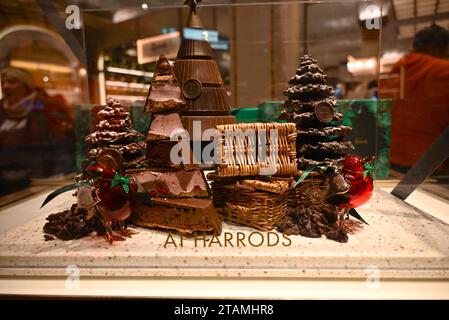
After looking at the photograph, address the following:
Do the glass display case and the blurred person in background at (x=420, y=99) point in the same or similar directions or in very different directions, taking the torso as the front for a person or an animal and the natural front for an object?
very different directions

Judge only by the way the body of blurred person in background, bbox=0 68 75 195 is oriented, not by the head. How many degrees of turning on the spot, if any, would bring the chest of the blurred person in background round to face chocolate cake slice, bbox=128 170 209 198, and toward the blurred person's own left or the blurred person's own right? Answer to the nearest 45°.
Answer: approximately 90° to the blurred person's own left

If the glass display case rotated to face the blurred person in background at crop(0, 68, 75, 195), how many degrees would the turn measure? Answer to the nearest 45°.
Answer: approximately 90° to its right

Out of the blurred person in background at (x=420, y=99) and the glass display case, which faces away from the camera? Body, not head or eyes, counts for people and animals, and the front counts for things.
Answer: the blurred person in background

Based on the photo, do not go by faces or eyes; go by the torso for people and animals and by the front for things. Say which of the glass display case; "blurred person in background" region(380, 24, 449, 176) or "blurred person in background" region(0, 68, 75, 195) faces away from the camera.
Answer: "blurred person in background" region(380, 24, 449, 176)

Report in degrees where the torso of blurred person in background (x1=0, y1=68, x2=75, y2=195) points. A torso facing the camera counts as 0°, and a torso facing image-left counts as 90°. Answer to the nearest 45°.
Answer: approximately 45°

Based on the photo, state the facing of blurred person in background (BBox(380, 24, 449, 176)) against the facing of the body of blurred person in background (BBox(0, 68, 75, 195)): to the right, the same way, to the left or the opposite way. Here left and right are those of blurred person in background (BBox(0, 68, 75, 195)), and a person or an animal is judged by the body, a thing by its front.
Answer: the opposite way

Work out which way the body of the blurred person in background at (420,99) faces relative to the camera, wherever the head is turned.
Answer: away from the camera

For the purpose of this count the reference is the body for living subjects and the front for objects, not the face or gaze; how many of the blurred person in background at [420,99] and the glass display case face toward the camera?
1

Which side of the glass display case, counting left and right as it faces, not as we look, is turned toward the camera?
front

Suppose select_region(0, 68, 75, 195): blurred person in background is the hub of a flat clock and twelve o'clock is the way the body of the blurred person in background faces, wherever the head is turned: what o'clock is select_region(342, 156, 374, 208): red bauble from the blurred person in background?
The red bauble is roughly at 9 o'clock from the blurred person in background.

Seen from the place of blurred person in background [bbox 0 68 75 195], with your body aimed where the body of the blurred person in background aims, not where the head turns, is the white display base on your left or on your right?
on your left

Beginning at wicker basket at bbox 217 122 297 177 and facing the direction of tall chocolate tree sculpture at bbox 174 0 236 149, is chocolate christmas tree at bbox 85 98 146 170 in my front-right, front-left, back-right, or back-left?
front-left

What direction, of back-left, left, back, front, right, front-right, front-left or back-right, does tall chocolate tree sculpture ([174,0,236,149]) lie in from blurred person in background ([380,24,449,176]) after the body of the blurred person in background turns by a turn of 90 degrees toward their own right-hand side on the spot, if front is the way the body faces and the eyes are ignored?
back-right
